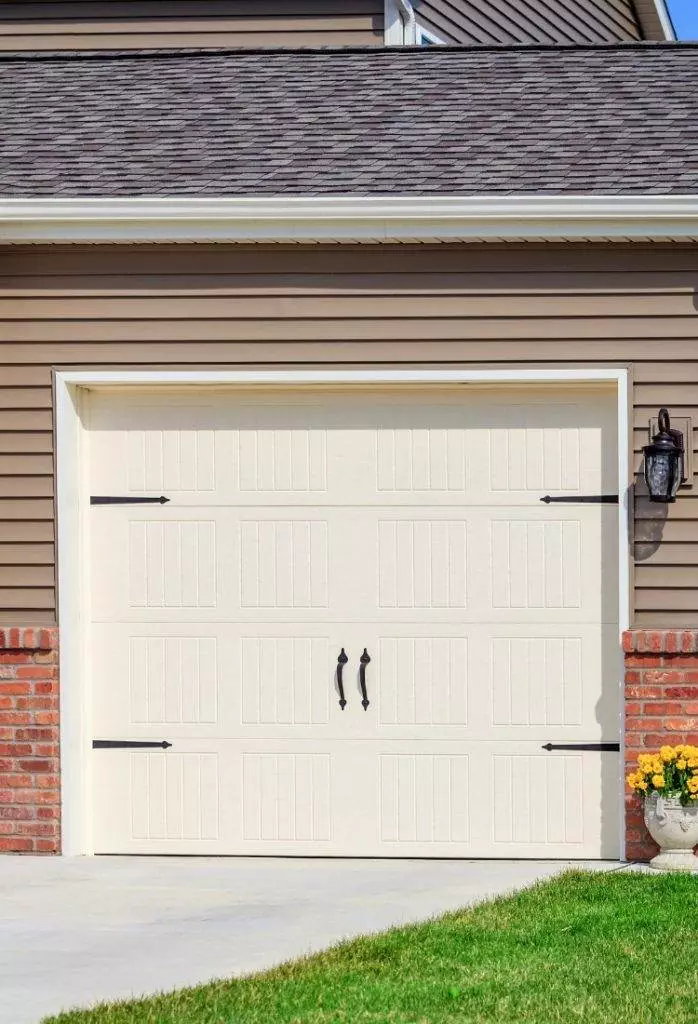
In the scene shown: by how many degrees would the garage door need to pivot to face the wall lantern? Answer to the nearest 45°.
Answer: approximately 90° to its left

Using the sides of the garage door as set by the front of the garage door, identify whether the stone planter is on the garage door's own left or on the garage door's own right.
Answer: on the garage door's own left

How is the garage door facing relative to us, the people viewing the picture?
facing the viewer
